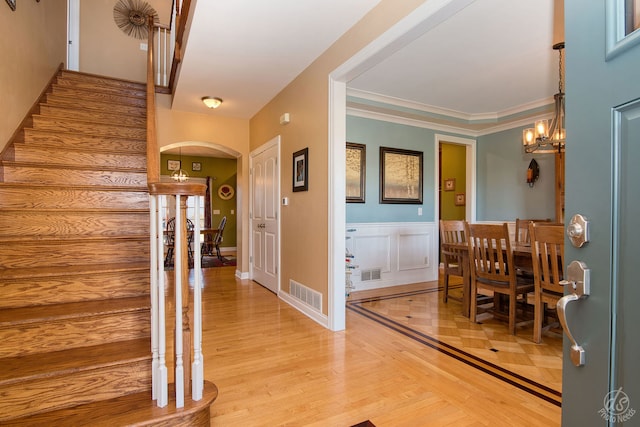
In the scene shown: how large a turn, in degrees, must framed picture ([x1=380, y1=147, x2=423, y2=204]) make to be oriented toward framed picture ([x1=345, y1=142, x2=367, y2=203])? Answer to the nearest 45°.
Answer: approximately 90° to its right

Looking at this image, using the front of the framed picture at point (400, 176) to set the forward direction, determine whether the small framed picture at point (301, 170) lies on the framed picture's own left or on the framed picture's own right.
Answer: on the framed picture's own right

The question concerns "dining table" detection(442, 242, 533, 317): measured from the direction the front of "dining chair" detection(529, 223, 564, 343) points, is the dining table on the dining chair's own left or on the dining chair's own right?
on the dining chair's own left

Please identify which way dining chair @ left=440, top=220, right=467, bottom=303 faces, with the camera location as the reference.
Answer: facing the viewer and to the right of the viewer

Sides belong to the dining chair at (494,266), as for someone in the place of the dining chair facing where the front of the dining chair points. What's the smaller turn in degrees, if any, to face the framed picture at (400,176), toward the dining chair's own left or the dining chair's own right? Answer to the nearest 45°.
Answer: approximately 90° to the dining chair's own left

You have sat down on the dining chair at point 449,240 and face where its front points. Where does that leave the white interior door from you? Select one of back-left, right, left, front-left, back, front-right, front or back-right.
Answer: back-right

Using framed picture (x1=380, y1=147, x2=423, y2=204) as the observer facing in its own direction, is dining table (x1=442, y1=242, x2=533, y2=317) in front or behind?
in front

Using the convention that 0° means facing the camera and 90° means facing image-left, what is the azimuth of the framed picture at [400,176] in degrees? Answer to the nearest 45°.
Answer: approximately 315°

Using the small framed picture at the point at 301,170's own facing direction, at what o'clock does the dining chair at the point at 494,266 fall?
The dining chair is roughly at 8 o'clock from the small framed picture.

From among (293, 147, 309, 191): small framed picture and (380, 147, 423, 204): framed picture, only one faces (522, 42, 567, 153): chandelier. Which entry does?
the framed picture

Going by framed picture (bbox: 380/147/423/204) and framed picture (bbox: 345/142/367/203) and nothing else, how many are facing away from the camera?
0
